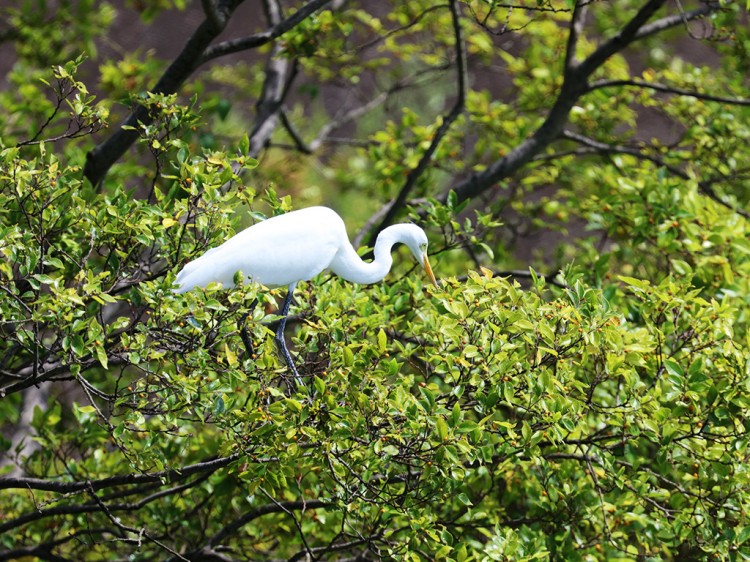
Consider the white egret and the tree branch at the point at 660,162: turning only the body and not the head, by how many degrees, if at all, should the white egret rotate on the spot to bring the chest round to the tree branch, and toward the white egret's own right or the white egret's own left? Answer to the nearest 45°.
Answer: approximately 45° to the white egret's own left

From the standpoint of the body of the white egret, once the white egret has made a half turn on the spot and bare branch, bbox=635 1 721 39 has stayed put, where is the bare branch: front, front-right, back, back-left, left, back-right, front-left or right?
back-right

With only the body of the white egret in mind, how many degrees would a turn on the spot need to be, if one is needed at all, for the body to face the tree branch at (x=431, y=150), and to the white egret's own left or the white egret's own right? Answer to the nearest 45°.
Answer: approximately 90° to the white egret's own left

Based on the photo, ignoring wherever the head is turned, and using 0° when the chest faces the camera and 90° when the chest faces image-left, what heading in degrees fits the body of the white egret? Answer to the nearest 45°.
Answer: approximately 270°

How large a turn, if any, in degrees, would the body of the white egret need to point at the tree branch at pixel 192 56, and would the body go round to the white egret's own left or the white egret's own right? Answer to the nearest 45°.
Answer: approximately 90° to the white egret's own left

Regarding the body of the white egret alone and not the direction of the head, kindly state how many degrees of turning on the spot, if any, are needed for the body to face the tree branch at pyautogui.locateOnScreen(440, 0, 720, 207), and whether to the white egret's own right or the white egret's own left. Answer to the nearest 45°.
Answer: approximately 45° to the white egret's own left
